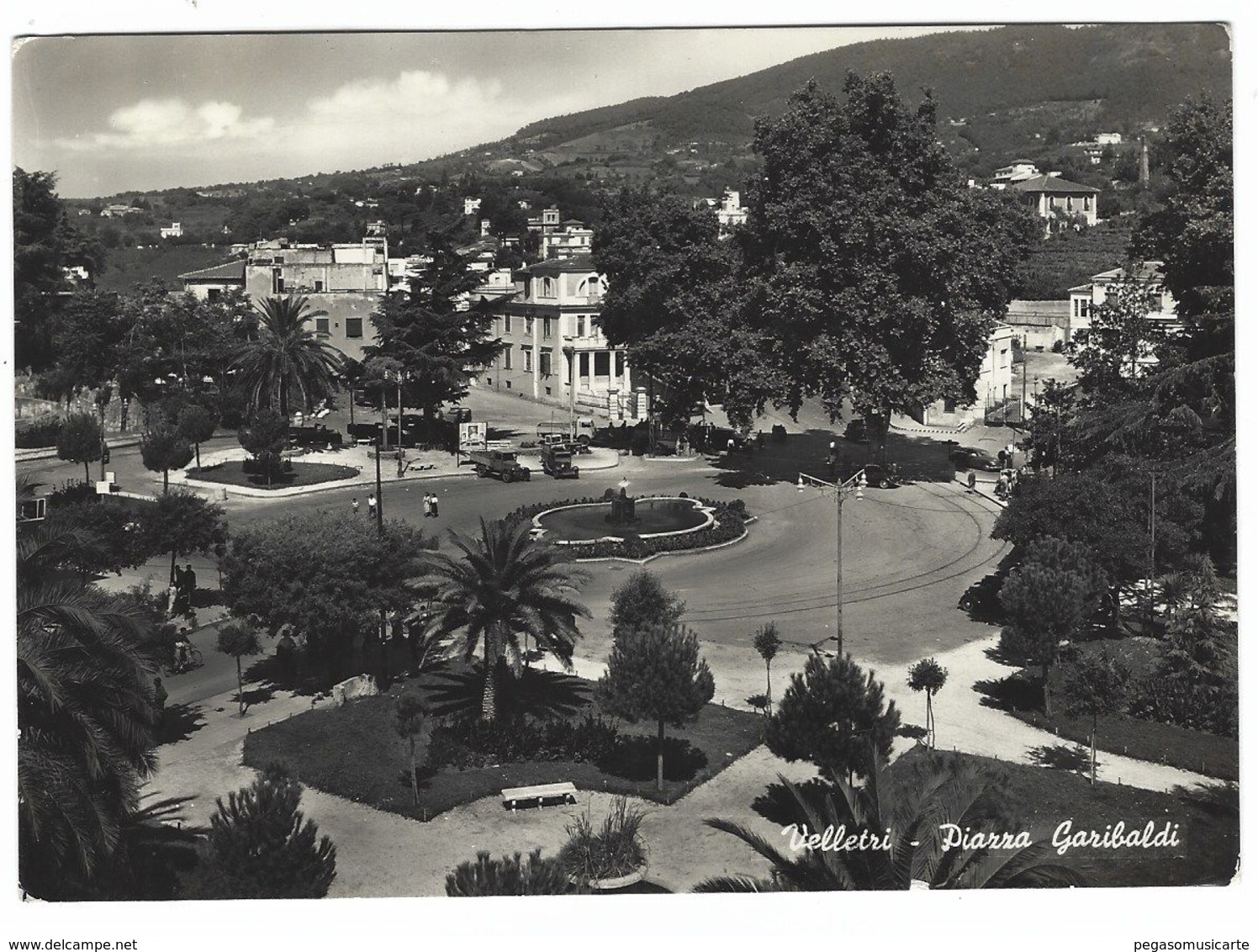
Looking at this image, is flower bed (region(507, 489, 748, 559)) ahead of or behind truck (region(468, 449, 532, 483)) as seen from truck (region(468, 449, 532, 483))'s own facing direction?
ahead

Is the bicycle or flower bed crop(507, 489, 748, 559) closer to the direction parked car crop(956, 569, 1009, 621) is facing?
the bicycle

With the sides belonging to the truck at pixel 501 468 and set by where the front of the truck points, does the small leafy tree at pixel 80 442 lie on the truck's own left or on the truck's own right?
on the truck's own right

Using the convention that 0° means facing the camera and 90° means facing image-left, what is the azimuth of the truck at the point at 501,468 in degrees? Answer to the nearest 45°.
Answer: approximately 315°

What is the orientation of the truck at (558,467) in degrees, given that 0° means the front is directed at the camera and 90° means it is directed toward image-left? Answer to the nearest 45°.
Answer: approximately 315°

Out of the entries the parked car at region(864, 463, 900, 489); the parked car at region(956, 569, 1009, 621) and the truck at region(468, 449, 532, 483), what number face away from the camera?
0

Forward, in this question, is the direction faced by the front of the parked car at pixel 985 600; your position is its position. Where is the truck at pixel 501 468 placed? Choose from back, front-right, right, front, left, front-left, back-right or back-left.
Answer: right

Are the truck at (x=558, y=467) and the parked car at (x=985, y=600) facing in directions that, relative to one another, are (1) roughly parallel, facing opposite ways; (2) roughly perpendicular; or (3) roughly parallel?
roughly perpendicular

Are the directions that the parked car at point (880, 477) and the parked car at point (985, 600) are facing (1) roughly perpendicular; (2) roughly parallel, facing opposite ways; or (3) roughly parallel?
roughly perpendicular

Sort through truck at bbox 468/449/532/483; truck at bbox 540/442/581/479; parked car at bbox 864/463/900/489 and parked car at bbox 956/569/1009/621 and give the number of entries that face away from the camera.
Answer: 0

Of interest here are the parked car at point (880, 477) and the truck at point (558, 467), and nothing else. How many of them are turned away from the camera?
0

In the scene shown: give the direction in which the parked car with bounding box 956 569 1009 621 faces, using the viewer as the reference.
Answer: facing the viewer and to the left of the viewer

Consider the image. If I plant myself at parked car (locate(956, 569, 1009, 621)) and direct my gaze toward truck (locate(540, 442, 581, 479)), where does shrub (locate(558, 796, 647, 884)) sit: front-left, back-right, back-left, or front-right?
back-left
